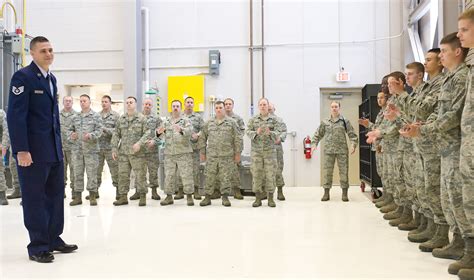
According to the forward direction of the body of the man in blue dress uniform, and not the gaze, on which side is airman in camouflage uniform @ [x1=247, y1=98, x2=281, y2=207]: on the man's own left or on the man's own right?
on the man's own left

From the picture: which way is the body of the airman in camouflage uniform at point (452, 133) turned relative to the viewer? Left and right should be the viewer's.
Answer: facing to the left of the viewer

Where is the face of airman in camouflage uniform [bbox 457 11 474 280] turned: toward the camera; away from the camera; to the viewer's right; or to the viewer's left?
to the viewer's left

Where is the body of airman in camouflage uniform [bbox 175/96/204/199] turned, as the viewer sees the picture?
toward the camera

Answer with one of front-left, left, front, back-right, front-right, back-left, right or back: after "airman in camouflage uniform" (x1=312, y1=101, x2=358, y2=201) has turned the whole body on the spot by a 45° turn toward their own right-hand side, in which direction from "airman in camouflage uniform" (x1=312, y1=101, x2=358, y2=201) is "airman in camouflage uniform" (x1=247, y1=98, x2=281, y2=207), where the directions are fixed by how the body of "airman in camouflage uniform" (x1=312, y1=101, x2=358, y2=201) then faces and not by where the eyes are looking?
front

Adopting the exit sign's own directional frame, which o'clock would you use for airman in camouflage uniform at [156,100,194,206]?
The airman in camouflage uniform is roughly at 1 o'clock from the exit sign.

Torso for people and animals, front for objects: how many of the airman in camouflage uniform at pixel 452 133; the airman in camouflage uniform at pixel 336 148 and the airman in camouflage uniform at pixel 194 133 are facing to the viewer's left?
1

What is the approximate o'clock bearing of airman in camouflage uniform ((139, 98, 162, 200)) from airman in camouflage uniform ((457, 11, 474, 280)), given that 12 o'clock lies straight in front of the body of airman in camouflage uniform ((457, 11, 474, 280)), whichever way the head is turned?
airman in camouflage uniform ((139, 98, 162, 200)) is roughly at 1 o'clock from airman in camouflage uniform ((457, 11, 474, 280)).

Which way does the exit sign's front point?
toward the camera

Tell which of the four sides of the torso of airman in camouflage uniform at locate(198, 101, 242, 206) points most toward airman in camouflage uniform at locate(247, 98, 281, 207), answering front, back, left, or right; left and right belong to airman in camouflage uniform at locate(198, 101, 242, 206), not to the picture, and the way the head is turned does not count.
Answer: left

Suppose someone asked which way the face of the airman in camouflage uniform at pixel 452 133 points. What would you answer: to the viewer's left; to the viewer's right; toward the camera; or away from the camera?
to the viewer's left

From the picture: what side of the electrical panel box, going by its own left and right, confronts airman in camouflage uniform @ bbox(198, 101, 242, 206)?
front

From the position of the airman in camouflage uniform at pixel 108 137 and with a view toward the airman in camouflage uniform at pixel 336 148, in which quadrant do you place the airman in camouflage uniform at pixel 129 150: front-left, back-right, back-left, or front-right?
front-right

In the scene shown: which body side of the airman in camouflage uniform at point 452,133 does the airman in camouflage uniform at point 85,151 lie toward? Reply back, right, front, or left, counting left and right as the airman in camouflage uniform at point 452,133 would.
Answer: front

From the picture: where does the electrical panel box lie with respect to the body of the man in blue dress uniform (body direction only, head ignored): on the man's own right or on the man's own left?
on the man's own left

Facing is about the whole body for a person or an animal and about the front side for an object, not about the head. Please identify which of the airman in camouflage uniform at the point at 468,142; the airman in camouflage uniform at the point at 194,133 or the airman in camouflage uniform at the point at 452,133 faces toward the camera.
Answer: the airman in camouflage uniform at the point at 194,133

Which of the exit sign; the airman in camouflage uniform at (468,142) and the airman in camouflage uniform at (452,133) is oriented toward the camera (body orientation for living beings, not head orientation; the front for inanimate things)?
the exit sign

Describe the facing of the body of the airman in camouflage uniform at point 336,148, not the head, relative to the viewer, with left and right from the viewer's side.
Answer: facing the viewer
